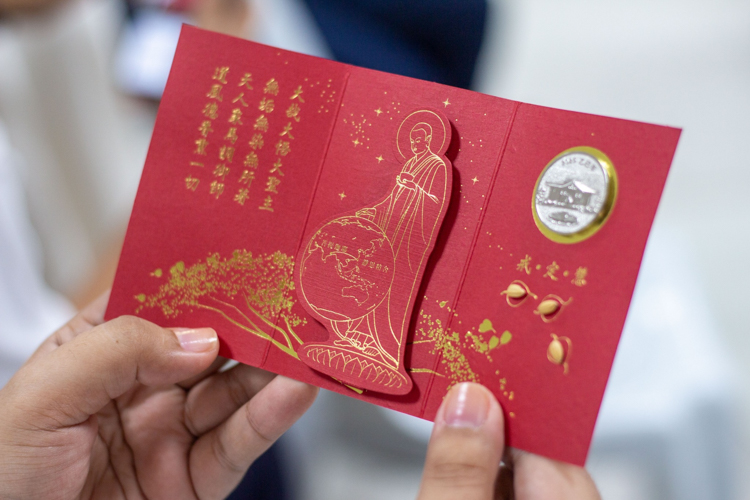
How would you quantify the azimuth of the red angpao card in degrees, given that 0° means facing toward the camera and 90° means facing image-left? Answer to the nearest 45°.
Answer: approximately 0°
